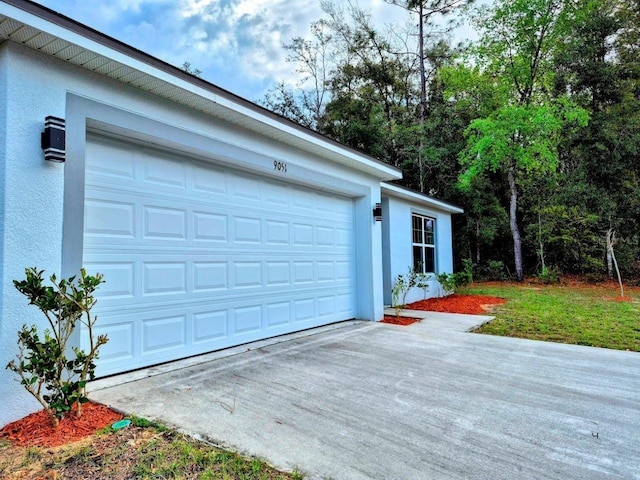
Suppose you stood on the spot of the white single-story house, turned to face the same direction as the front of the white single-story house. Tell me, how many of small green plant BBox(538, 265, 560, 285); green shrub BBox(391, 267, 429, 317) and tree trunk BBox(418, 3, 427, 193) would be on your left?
3

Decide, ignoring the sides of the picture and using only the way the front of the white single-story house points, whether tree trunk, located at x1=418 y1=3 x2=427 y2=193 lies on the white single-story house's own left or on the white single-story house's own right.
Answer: on the white single-story house's own left

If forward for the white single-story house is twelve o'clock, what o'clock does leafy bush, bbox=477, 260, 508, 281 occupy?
The leafy bush is roughly at 9 o'clock from the white single-story house.

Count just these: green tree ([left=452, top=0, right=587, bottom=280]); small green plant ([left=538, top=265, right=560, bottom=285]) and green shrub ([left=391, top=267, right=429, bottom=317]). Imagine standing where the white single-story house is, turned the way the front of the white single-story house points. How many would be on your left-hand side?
3

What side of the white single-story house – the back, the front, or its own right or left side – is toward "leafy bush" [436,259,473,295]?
left

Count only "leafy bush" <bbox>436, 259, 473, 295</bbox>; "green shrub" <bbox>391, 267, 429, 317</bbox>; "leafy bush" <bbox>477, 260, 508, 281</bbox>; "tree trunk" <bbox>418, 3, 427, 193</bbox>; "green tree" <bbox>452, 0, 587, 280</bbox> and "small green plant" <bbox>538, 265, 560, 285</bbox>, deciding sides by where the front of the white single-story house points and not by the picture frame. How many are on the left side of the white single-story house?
6

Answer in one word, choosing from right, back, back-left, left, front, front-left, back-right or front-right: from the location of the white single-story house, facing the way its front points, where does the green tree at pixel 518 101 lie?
left

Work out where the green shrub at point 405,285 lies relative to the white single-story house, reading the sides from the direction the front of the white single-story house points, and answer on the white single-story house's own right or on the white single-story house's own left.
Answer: on the white single-story house's own left

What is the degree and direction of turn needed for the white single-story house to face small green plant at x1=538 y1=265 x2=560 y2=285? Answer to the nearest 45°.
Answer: approximately 90° to its left

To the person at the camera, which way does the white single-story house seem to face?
facing the viewer and to the right of the viewer

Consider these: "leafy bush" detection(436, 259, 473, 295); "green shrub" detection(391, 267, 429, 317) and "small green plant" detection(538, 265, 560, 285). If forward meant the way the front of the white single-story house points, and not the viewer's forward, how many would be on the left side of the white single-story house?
3
